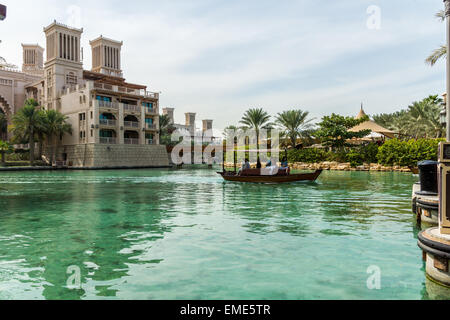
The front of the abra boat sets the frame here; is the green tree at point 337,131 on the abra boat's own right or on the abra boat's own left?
on the abra boat's own left

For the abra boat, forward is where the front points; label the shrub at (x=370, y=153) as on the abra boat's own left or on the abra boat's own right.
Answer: on the abra boat's own left

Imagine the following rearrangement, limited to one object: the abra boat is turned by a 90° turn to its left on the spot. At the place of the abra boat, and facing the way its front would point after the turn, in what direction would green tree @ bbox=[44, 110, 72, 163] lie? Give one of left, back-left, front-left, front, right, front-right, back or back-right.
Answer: front-left

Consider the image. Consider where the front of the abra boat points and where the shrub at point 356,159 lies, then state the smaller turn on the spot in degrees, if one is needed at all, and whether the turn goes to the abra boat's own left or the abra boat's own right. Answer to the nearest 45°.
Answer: approximately 45° to the abra boat's own left

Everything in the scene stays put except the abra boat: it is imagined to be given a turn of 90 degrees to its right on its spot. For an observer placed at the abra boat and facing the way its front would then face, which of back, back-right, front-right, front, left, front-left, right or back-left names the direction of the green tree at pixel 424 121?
back-left

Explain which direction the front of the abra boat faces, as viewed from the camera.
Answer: facing to the right of the viewer

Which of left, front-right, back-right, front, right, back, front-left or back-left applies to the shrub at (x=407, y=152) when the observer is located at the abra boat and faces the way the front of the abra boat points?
front-left

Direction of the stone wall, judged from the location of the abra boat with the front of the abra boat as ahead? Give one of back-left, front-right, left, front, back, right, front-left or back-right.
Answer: back-left
